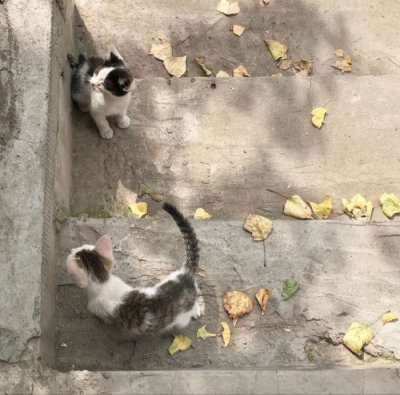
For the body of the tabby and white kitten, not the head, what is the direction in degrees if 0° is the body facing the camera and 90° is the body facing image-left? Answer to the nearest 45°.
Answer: approximately 90°

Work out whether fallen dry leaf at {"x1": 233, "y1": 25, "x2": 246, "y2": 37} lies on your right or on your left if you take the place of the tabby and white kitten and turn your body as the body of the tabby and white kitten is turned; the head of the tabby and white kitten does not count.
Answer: on your right

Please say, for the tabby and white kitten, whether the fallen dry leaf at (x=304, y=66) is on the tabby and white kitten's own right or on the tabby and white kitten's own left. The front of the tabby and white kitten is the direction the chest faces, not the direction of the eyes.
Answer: on the tabby and white kitten's own right

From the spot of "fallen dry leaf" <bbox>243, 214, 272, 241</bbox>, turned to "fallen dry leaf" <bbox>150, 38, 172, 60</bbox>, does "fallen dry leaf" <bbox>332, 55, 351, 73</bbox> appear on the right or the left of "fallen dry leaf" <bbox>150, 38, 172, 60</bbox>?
right

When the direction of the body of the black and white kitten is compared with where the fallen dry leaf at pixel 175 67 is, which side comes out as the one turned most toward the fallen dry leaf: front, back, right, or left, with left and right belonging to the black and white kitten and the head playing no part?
left

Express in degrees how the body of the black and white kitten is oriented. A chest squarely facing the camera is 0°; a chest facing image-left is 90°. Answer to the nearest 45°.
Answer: approximately 315°

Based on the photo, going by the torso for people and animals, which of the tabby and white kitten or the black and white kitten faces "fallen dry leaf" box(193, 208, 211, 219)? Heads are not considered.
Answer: the black and white kitten

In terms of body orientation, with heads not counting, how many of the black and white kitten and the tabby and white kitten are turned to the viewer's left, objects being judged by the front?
1
